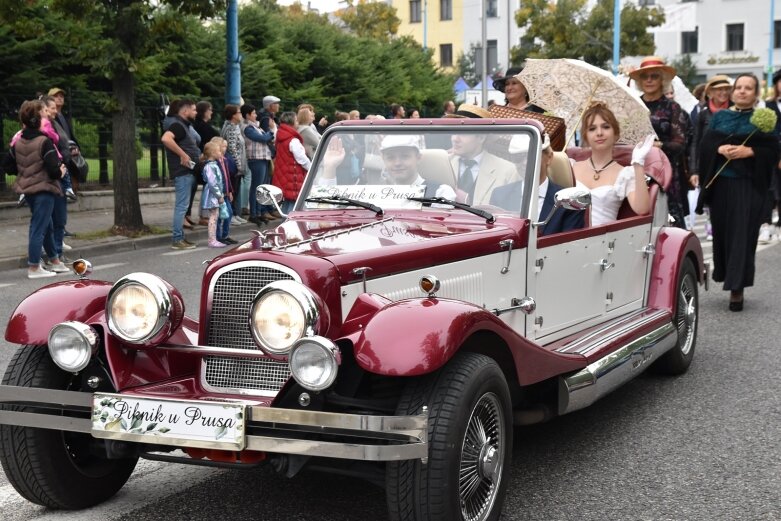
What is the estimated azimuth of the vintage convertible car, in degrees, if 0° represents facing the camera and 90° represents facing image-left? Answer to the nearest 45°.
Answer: approximately 45°

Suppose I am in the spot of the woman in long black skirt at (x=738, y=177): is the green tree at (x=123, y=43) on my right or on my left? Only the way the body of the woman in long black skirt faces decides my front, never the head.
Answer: on my right

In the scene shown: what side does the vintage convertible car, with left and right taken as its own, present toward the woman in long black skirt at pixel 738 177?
back

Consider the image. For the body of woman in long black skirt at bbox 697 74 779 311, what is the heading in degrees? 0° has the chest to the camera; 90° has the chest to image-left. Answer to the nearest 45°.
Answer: approximately 0°

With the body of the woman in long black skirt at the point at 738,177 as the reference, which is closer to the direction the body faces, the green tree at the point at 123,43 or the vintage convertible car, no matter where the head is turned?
the vintage convertible car

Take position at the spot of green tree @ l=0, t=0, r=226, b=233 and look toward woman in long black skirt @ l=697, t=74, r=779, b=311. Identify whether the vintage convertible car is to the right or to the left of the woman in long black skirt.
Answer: right

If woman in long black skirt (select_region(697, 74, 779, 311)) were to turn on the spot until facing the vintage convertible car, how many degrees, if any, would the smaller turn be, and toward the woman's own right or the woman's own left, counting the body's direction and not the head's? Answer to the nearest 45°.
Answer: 0° — they already face it
